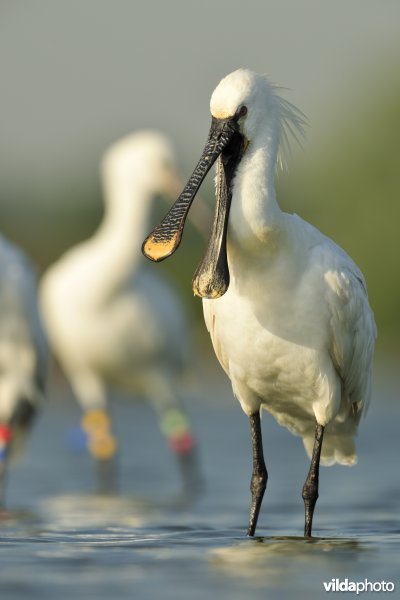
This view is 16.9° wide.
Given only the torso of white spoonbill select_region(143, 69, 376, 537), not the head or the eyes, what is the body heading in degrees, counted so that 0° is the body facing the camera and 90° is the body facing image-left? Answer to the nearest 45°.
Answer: approximately 45°

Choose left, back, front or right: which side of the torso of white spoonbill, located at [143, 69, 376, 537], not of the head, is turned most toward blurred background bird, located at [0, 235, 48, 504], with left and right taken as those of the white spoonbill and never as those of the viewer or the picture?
right

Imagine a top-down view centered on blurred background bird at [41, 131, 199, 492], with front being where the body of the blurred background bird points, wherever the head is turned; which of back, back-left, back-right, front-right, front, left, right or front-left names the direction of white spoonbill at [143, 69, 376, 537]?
front-right

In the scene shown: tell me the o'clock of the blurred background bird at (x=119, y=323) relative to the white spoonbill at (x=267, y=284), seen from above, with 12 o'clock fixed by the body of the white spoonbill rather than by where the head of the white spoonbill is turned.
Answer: The blurred background bird is roughly at 4 o'clock from the white spoonbill.

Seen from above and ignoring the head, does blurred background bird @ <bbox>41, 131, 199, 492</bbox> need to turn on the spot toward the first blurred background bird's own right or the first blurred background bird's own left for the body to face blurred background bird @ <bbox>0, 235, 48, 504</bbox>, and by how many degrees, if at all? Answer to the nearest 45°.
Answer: approximately 90° to the first blurred background bird's own right

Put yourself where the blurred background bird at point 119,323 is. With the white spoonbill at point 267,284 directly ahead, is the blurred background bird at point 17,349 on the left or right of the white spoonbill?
right

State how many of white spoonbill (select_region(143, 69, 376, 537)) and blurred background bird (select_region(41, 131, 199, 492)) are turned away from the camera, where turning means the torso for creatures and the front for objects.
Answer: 0

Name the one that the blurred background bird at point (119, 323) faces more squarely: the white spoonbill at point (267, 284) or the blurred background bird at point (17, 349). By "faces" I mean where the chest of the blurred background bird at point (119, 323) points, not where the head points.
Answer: the white spoonbill
